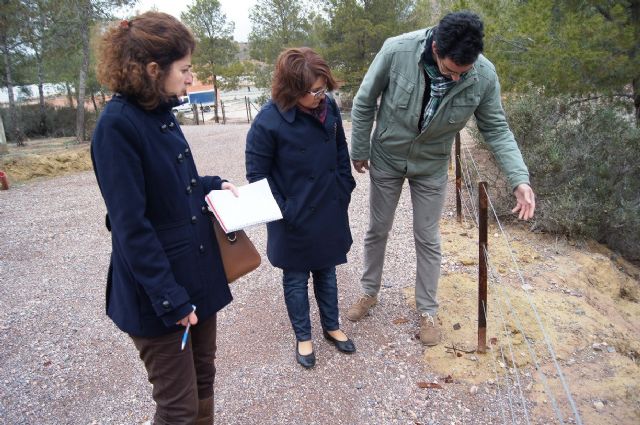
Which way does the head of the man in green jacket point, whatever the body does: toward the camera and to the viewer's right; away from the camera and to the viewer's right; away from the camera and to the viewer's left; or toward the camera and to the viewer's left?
toward the camera and to the viewer's right

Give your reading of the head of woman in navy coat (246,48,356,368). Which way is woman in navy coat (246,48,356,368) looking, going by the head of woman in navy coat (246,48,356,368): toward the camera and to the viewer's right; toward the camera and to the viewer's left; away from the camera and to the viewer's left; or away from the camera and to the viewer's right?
toward the camera and to the viewer's right

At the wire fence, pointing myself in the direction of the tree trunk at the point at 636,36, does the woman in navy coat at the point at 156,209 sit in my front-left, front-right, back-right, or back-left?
back-left

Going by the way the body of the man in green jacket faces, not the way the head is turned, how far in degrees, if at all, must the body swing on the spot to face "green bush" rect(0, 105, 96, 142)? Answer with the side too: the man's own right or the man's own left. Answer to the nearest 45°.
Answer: approximately 135° to the man's own right

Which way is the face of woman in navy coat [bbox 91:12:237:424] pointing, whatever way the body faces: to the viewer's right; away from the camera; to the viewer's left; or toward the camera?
to the viewer's right

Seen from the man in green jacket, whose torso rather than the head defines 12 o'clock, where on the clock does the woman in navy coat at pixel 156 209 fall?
The woman in navy coat is roughly at 1 o'clock from the man in green jacket.

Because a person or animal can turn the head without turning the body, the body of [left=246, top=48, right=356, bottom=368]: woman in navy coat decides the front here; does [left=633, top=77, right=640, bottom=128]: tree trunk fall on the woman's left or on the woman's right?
on the woman's left

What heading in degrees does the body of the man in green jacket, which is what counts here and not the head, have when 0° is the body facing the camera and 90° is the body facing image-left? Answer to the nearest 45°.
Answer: approximately 0°

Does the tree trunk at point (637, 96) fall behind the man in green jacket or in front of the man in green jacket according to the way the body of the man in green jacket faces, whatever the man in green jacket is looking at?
behind

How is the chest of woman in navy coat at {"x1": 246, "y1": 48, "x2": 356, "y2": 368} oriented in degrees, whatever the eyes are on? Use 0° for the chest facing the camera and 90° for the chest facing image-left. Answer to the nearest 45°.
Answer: approximately 315°

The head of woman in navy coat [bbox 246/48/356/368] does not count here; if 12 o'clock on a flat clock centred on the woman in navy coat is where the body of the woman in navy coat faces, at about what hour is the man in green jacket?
The man in green jacket is roughly at 10 o'clock from the woman in navy coat.

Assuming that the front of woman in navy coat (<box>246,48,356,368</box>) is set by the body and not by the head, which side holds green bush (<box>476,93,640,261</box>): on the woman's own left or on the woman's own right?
on the woman's own left
